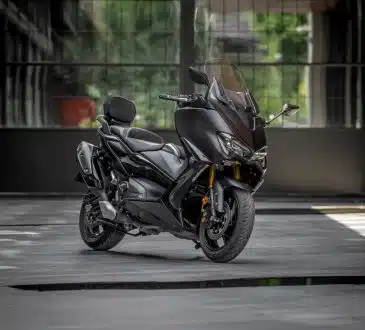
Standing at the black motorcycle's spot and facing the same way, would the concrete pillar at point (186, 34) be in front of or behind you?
behind

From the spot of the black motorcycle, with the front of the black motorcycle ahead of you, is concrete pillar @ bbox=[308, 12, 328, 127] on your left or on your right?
on your left

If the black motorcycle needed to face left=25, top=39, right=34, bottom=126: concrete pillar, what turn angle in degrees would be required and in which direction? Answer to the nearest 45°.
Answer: approximately 135° to its left

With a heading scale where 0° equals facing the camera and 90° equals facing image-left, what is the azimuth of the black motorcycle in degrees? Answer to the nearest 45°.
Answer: approximately 315°

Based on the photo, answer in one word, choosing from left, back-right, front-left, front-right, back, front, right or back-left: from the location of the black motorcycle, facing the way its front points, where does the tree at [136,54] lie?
back-left

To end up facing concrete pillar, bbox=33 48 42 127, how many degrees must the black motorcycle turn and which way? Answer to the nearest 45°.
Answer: approximately 135° to its left
